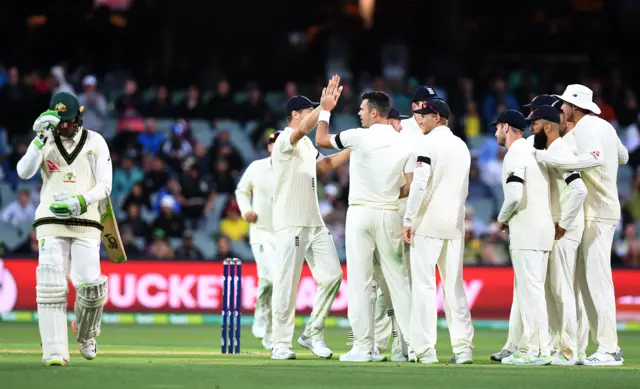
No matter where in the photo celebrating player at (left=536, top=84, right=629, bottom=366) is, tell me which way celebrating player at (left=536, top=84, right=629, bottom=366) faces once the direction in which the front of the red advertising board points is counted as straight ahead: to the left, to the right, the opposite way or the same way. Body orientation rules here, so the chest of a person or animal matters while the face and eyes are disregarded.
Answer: to the right

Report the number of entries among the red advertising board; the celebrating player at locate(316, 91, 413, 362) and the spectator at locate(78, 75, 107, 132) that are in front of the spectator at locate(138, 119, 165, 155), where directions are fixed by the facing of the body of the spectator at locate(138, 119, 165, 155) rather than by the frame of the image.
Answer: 2

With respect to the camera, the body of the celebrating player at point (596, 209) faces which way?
to the viewer's left

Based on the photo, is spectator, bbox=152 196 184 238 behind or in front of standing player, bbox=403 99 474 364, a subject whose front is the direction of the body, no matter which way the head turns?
in front

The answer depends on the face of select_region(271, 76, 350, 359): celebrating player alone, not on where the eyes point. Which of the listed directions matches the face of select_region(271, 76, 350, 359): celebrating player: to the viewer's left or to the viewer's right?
to the viewer's right
